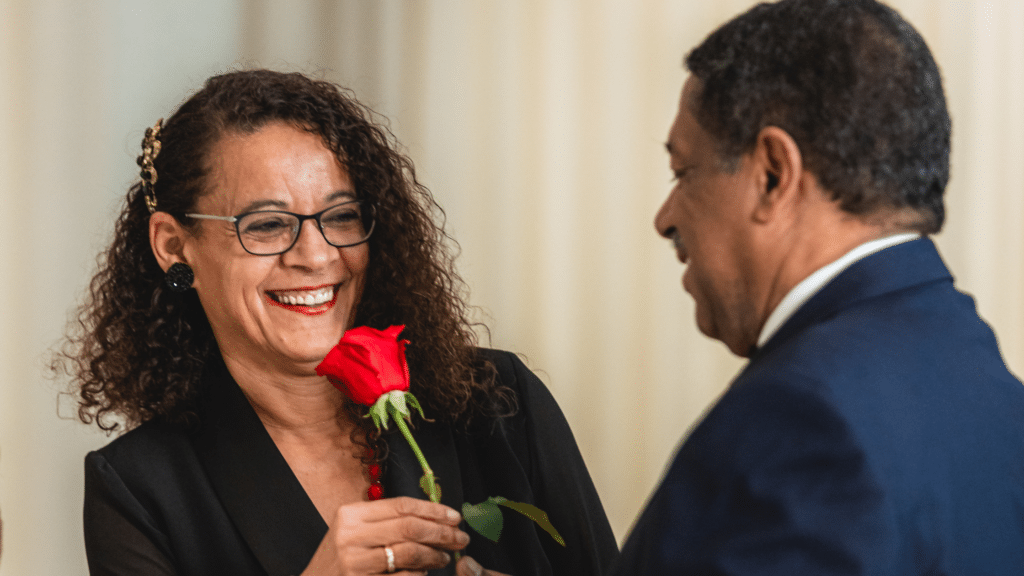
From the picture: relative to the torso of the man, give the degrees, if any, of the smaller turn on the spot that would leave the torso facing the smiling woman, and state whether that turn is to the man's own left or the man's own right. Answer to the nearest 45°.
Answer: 0° — they already face them

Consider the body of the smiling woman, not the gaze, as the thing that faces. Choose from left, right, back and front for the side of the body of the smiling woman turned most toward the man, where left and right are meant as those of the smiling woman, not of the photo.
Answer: front

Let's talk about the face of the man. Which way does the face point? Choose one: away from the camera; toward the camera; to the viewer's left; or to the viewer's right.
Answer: to the viewer's left

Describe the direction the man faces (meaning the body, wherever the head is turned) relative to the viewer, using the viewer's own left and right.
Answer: facing away from the viewer and to the left of the viewer
